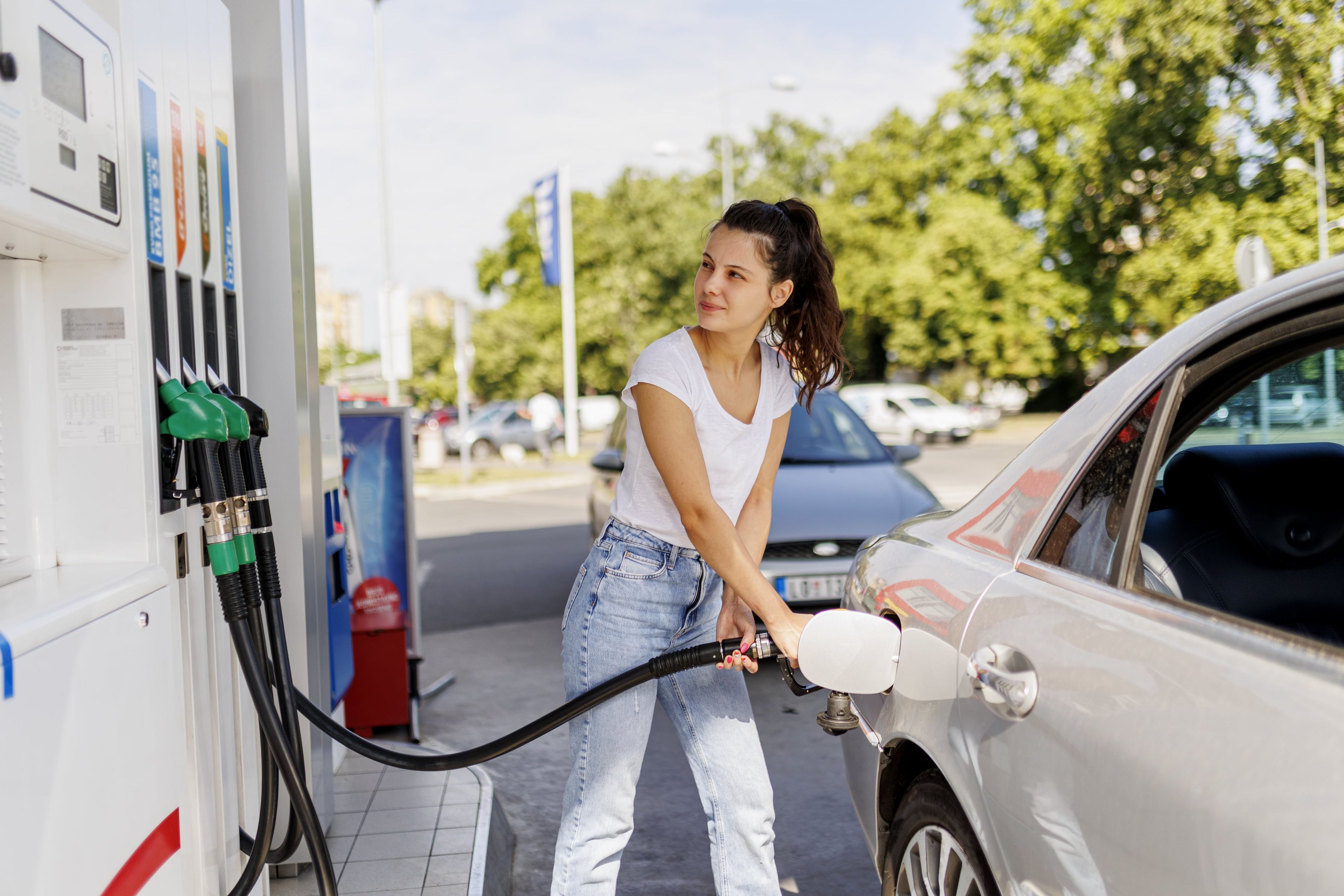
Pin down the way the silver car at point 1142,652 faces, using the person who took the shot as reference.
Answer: facing the viewer and to the right of the viewer

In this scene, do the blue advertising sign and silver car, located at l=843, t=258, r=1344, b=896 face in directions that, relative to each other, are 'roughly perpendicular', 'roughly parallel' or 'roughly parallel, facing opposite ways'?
roughly parallel

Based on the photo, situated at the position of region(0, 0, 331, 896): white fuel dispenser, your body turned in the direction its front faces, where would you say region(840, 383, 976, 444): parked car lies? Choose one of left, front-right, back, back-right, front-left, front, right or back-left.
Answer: left

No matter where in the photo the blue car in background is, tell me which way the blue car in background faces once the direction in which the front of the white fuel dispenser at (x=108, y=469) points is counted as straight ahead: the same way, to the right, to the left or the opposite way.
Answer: to the right

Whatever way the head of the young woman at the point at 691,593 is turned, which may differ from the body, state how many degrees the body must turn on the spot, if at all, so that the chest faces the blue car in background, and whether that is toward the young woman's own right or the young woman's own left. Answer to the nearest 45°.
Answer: approximately 135° to the young woman's own left

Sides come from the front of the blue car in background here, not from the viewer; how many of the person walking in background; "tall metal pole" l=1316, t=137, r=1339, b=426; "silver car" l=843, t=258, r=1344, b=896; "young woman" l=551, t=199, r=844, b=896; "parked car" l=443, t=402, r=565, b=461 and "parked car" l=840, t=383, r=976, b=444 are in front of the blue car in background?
2

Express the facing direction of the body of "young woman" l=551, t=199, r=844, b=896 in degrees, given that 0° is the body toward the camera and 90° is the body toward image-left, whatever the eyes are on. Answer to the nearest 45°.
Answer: approximately 315°

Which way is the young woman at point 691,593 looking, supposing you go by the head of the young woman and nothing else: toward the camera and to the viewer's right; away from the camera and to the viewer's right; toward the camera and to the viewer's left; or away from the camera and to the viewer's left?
toward the camera and to the viewer's left

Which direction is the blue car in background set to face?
toward the camera

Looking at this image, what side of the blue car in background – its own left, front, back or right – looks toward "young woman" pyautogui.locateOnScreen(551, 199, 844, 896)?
front

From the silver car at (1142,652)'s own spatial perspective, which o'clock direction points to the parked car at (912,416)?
The parked car is roughly at 7 o'clock from the silver car.

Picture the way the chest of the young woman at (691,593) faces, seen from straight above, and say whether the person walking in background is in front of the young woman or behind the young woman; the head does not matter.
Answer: behind
